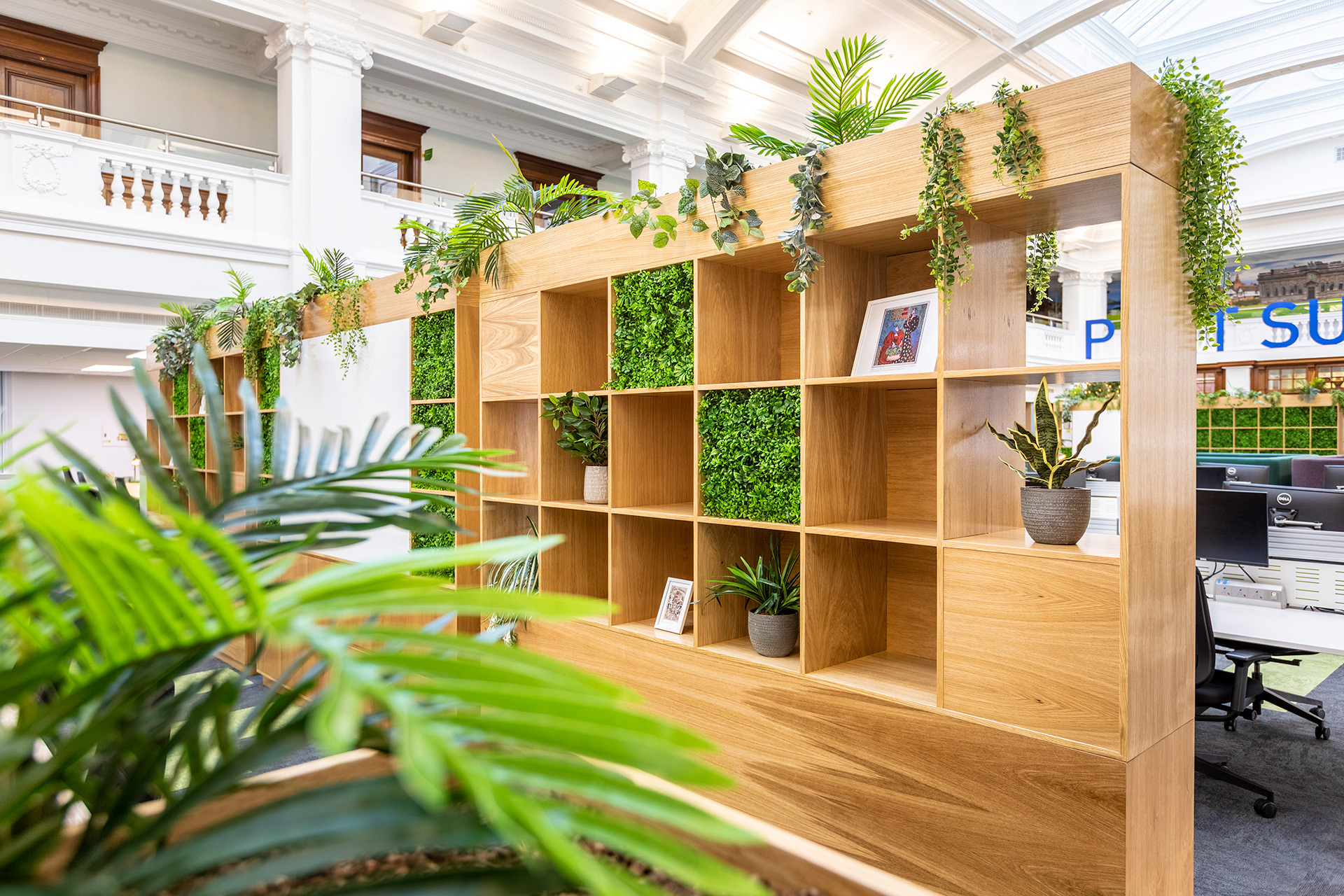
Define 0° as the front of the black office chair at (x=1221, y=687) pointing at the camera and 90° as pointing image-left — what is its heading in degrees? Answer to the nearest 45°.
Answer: approximately 225°

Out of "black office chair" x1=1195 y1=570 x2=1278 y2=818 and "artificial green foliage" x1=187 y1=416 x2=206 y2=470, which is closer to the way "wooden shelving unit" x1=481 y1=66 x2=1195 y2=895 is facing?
the artificial green foliage

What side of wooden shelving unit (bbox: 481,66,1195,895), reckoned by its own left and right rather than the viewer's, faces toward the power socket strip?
back

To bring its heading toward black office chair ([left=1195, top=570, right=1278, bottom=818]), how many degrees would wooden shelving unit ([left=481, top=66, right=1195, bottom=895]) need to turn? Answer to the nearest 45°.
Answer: approximately 180°
